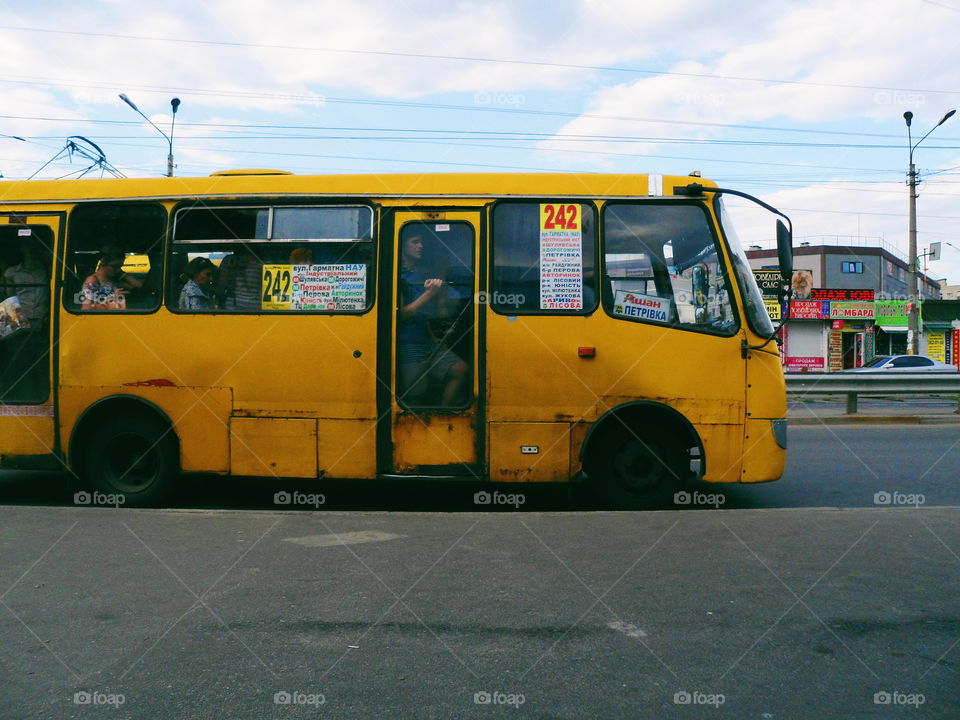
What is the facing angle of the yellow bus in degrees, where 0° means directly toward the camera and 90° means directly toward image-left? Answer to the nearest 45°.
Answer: approximately 270°

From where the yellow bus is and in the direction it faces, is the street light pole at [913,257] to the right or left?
on its left

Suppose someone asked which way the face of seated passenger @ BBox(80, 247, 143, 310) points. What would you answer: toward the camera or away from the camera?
toward the camera

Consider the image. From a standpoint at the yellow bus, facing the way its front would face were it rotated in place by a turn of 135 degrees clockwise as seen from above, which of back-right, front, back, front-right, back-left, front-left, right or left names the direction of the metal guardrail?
back
